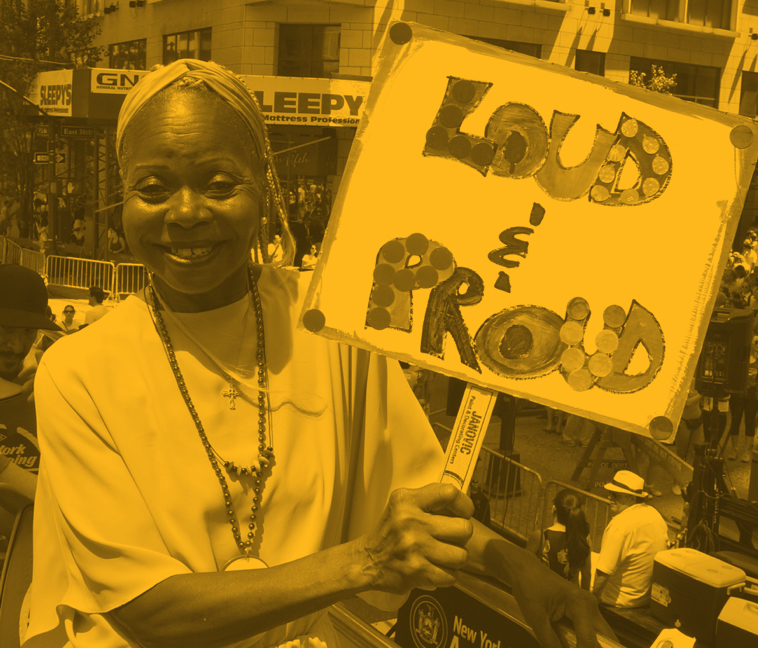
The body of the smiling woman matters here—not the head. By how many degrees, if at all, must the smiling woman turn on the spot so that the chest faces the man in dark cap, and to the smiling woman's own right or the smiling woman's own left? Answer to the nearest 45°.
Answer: approximately 135° to the smiling woman's own right

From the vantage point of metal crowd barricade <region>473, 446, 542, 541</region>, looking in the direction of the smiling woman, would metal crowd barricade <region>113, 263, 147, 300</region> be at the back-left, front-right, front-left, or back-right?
back-right

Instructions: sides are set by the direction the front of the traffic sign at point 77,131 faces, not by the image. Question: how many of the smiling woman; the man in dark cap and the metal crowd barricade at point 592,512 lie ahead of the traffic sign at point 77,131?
3

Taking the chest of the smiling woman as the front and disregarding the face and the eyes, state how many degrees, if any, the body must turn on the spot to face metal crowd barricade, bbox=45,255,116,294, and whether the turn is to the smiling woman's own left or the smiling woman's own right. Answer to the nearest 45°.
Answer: approximately 180°

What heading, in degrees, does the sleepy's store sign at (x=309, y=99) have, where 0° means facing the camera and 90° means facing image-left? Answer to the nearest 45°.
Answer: approximately 0°

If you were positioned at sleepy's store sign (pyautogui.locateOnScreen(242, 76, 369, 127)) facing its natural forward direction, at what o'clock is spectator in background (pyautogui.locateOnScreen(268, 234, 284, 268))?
The spectator in background is roughly at 12 o'clock from the sleepy's store sign.

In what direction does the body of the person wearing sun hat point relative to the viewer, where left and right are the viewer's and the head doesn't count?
facing away from the viewer and to the left of the viewer

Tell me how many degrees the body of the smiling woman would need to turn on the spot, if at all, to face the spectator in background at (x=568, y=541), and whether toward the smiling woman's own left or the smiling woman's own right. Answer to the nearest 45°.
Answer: approximately 135° to the smiling woman's own left

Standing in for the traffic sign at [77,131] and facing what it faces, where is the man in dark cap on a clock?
The man in dark cap is roughly at 12 o'clock from the traffic sign.

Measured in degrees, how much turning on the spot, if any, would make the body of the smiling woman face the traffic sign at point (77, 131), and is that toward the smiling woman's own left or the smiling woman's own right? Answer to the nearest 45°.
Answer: approximately 180°

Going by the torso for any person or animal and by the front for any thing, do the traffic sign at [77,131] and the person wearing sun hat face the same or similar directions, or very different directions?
very different directions

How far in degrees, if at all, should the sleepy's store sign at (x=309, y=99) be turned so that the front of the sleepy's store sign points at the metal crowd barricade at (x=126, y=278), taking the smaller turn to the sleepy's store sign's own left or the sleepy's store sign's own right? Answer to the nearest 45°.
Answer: approximately 45° to the sleepy's store sign's own right

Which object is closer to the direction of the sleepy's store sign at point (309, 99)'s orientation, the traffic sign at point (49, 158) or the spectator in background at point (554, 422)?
the spectator in background
